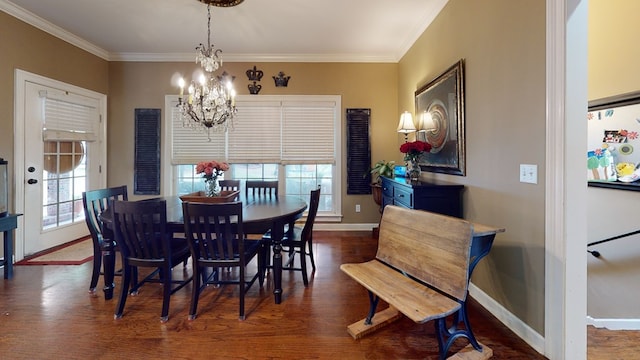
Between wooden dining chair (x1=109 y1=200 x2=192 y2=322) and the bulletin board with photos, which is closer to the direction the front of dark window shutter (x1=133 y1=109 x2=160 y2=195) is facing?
the wooden dining chair

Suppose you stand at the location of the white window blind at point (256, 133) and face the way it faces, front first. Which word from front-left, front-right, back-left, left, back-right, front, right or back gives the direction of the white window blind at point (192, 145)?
right

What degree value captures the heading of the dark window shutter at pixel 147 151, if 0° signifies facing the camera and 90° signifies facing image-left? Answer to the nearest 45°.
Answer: approximately 0°

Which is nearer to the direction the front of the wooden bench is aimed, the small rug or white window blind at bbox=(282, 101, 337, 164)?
the small rug
